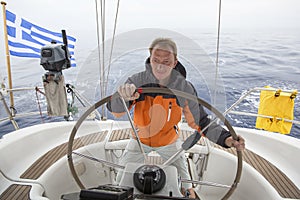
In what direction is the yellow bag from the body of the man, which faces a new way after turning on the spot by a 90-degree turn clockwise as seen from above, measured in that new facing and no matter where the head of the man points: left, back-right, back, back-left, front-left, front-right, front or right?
back-right

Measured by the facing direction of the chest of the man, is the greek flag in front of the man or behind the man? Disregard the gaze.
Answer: behind

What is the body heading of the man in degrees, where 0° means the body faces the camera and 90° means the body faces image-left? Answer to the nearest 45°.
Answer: approximately 0°
